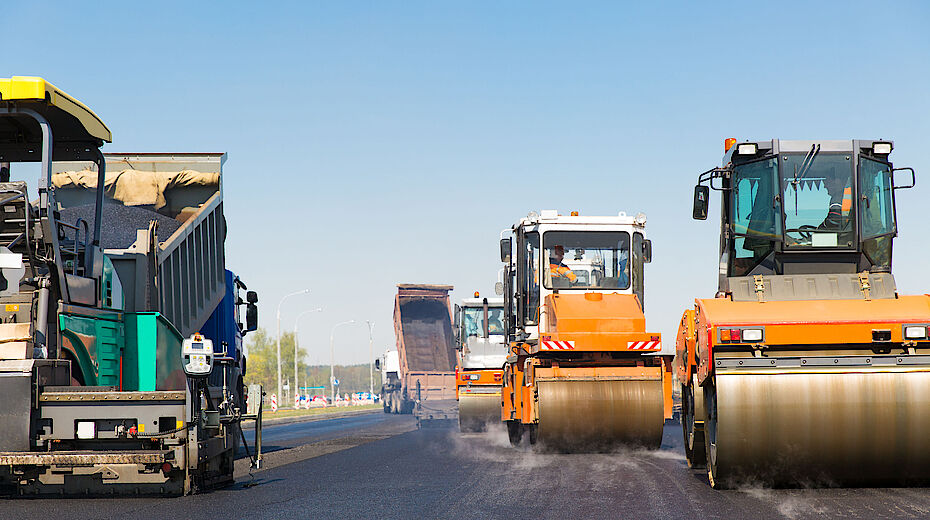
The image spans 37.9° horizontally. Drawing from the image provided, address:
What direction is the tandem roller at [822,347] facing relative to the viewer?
toward the camera

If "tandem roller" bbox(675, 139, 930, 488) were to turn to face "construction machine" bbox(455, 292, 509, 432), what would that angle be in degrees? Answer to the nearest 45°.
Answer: approximately 135° to its right

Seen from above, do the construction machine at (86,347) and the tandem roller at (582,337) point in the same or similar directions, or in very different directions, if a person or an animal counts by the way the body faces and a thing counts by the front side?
very different directions

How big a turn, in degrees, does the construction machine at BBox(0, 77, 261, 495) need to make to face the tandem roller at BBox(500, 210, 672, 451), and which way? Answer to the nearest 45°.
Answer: approximately 45° to its right

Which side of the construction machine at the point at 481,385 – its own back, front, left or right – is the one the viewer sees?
front

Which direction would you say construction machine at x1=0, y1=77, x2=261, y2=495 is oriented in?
away from the camera

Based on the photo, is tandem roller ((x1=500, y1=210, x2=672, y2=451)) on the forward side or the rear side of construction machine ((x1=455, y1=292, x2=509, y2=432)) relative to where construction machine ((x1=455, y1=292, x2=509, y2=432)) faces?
on the forward side

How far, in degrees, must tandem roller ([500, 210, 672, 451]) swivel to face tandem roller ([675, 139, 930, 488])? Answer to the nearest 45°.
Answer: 0° — it already faces it

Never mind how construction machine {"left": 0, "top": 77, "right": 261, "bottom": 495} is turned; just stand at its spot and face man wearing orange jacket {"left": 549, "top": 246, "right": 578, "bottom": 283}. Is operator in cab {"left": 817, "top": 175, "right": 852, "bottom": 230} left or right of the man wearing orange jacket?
right

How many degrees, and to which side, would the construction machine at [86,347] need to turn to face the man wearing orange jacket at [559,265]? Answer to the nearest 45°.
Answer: approximately 45° to its right

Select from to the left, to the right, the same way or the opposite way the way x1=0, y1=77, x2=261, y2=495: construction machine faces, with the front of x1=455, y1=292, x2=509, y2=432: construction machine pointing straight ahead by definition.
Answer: the opposite way

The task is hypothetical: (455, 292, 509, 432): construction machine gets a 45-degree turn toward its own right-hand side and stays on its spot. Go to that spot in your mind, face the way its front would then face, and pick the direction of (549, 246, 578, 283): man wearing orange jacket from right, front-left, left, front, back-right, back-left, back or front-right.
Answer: front-left

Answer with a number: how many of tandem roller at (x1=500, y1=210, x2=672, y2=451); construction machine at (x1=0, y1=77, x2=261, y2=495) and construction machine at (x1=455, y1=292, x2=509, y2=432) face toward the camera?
2

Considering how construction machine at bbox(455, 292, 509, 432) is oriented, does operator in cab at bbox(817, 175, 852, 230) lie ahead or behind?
ahead

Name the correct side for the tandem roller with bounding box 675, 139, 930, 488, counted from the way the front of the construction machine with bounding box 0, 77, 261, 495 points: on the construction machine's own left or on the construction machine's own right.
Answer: on the construction machine's own right

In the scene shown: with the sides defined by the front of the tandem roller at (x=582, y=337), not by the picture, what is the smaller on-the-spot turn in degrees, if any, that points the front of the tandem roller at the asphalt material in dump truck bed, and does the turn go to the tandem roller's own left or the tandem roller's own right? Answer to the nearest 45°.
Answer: approximately 45° to the tandem roller's own right

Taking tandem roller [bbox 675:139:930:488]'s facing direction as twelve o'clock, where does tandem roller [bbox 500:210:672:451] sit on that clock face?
tandem roller [bbox 500:210:672:451] is roughly at 5 o'clock from tandem roller [bbox 675:139:930:488].

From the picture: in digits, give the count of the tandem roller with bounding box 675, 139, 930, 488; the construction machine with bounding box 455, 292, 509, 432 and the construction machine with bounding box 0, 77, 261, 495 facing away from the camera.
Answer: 1

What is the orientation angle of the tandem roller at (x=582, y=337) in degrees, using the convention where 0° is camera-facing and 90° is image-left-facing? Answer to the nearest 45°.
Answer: approximately 0°
